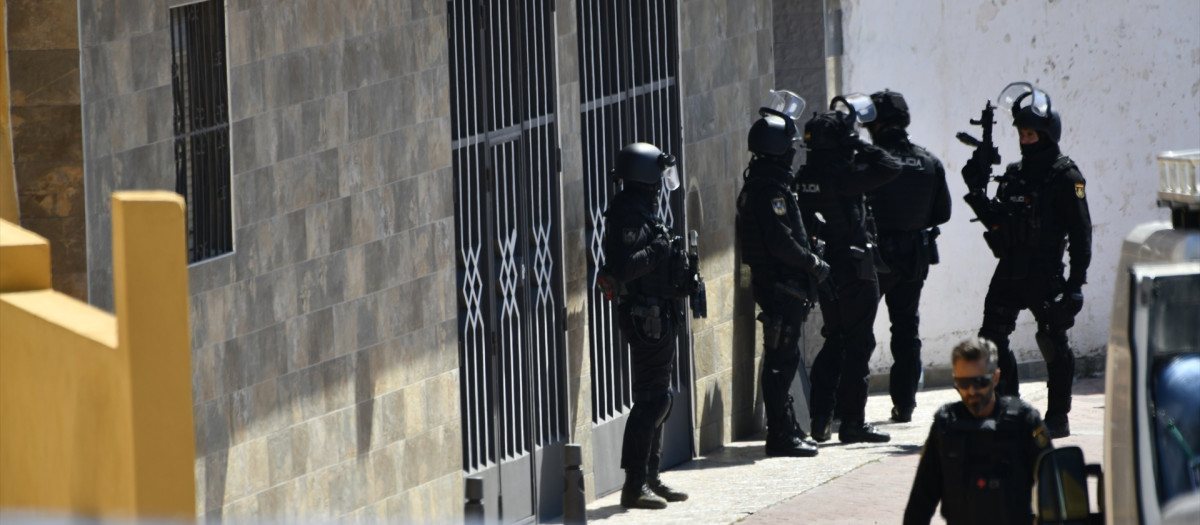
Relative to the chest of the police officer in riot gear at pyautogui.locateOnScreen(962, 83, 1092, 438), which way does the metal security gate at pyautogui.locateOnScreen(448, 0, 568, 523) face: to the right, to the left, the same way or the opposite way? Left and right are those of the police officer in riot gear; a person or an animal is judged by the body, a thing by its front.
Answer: to the left

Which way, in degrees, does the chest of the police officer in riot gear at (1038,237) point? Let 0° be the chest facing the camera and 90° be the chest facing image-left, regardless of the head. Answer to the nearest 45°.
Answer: approximately 45°

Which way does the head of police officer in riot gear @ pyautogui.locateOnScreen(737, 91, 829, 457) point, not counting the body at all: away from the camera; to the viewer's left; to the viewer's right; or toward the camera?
to the viewer's right

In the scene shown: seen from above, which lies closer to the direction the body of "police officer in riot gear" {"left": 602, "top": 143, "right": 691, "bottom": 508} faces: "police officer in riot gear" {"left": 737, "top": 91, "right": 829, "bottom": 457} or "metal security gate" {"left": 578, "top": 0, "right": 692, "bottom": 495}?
the police officer in riot gear

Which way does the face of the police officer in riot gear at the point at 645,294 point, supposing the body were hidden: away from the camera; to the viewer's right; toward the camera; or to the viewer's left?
to the viewer's right

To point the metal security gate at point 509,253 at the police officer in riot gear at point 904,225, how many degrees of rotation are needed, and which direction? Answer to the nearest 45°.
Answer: approximately 90° to its left

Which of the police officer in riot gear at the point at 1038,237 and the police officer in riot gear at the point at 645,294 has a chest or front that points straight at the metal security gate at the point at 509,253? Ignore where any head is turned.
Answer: the police officer in riot gear at the point at 1038,237

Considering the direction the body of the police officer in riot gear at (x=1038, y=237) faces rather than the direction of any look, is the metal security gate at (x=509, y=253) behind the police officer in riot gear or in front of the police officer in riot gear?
in front

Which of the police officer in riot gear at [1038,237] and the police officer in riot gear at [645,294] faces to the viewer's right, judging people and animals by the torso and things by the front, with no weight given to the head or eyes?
the police officer in riot gear at [645,294]
